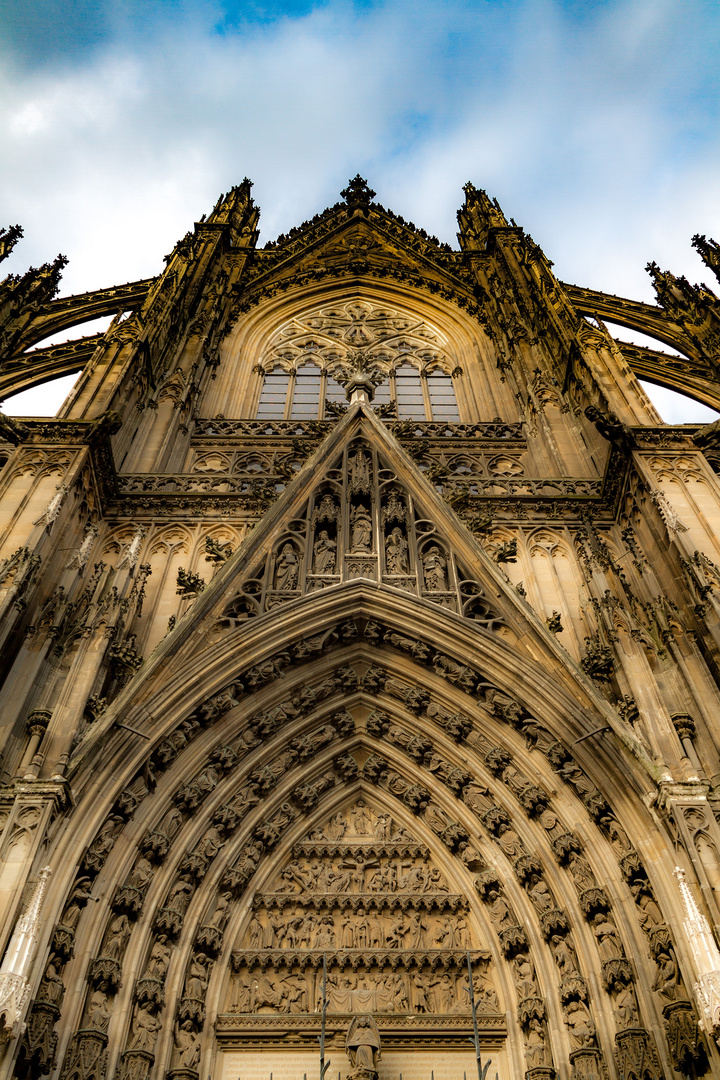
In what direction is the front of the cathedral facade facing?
toward the camera
